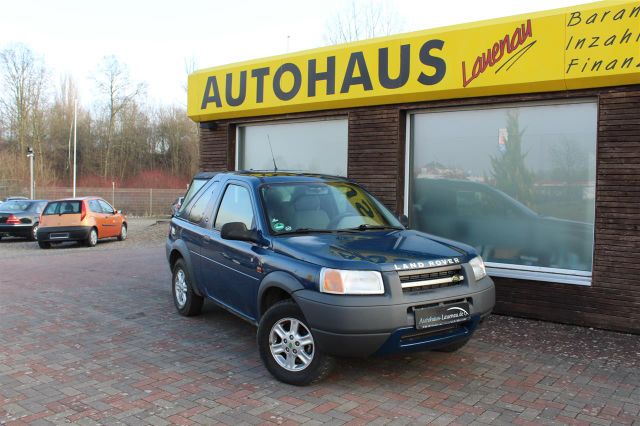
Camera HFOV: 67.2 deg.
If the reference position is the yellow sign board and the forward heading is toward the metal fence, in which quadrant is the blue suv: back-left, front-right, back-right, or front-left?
back-left

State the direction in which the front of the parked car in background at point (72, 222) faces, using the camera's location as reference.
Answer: facing away from the viewer and to the right of the viewer

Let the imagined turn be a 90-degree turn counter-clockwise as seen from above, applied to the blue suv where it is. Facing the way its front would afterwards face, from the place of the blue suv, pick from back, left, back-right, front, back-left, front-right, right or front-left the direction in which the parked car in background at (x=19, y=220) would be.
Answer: left

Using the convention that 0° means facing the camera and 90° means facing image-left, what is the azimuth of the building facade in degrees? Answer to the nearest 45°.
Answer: approximately 45°

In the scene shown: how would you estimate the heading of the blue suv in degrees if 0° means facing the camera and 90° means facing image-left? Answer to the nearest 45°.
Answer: approximately 315°

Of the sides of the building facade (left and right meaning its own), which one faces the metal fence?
right

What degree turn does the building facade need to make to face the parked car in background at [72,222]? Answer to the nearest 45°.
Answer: approximately 90° to its right

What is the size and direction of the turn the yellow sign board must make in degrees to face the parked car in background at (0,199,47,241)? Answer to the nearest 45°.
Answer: approximately 90° to its right

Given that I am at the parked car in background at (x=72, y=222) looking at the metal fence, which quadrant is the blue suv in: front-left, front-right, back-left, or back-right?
back-right

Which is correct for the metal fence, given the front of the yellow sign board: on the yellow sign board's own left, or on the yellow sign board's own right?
on the yellow sign board's own right

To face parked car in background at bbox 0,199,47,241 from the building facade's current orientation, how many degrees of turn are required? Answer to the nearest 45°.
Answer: approximately 90° to its right

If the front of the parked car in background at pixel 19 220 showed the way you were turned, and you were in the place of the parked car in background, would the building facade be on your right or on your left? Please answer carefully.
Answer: on your right
